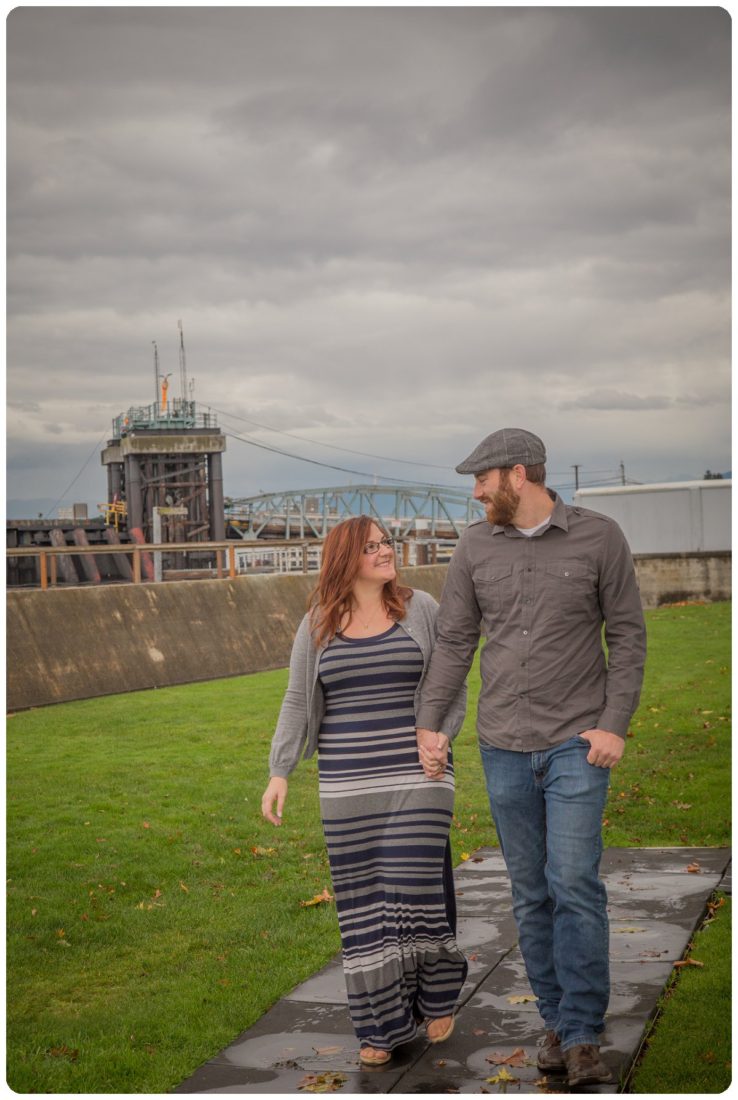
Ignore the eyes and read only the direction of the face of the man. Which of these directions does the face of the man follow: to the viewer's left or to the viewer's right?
to the viewer's left

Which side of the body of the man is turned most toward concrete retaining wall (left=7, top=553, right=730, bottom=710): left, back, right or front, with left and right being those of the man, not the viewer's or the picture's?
back

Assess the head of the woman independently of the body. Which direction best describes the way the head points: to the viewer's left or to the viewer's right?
to the viewer's right

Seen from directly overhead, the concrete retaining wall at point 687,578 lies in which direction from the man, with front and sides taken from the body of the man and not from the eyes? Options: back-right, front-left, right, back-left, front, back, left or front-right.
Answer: back

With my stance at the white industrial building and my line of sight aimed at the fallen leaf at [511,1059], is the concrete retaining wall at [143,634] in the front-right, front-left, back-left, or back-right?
front-right

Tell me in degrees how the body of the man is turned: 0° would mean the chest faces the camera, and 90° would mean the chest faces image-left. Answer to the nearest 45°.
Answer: approximately 0°

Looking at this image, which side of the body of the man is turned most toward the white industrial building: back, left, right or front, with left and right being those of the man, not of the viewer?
back
